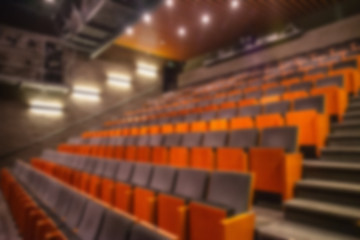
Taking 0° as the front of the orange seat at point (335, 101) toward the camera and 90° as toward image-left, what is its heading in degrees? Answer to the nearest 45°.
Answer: approximately 45°

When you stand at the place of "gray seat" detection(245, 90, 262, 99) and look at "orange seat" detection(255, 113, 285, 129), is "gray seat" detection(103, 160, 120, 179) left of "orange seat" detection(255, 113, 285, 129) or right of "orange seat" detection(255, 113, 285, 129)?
right

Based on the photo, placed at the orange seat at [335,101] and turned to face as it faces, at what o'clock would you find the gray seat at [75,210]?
The gray seat is roughly at 12 o'clock from the orange seat.

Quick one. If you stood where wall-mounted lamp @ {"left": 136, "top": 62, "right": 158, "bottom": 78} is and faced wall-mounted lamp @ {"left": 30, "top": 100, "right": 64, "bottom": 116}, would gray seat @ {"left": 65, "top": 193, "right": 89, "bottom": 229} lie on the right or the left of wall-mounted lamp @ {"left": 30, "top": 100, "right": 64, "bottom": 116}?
left

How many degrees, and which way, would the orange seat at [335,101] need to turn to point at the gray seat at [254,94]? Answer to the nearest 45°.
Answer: approximately 90° to its right

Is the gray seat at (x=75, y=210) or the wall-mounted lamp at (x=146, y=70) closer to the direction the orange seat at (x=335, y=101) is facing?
the gray seat
